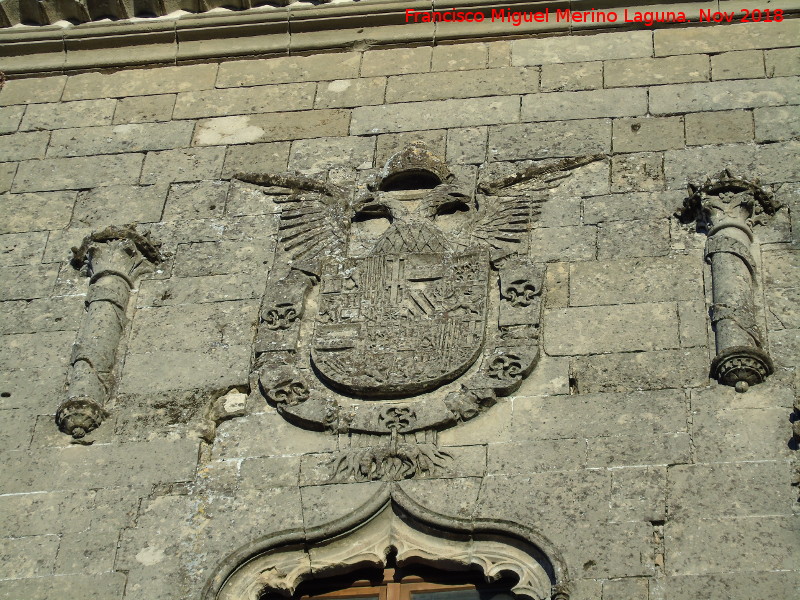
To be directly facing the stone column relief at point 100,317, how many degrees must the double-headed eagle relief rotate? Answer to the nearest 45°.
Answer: approximately 90° to its right

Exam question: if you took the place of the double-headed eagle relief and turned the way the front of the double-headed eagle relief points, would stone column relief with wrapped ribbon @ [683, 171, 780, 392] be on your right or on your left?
on your left

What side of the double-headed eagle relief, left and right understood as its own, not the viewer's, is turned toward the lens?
front
